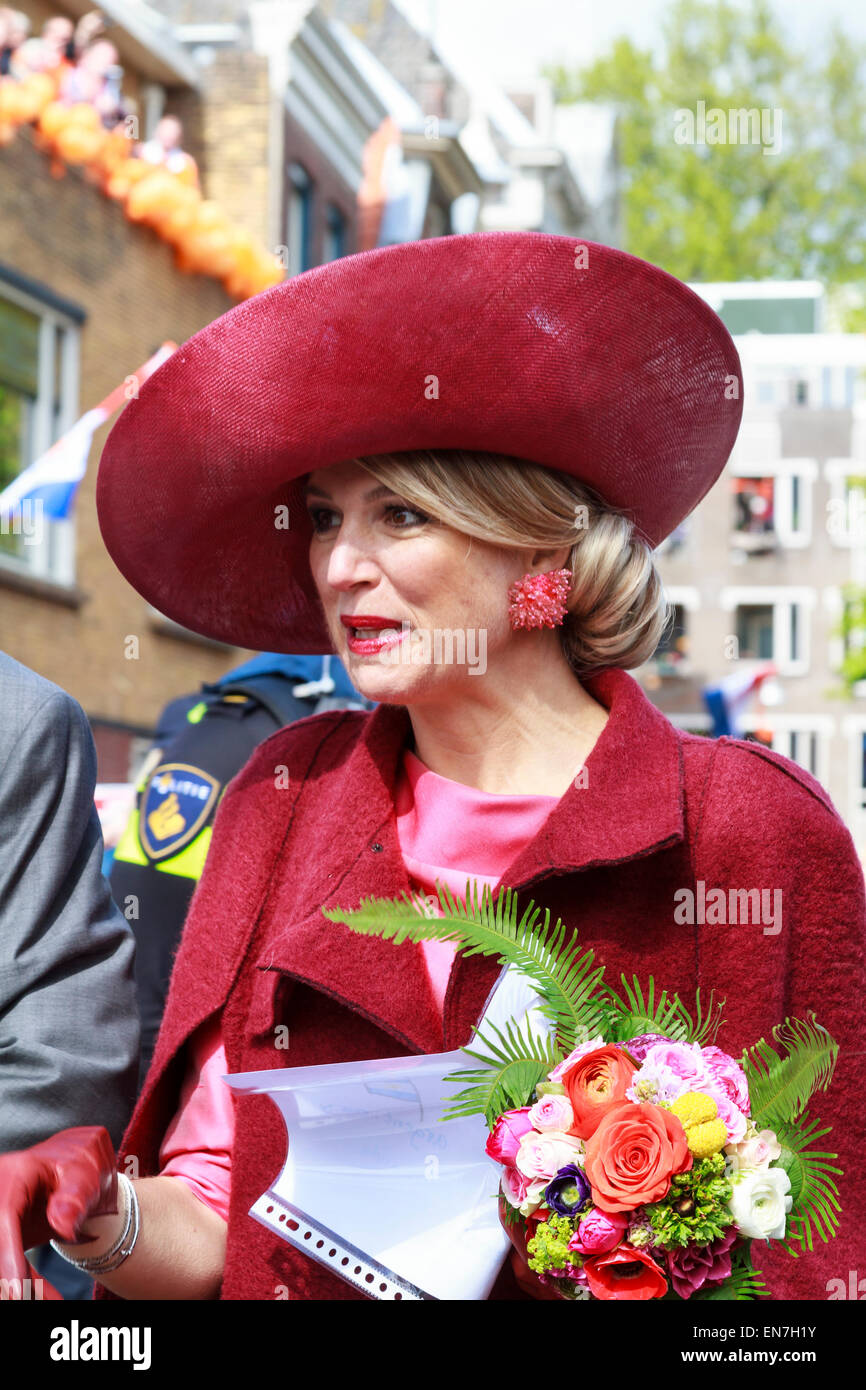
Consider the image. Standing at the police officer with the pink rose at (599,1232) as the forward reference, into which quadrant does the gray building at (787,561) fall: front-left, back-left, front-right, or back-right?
back-left

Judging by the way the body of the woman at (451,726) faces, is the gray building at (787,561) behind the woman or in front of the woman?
behind

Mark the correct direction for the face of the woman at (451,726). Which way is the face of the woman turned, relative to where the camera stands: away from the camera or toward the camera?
toward the camera

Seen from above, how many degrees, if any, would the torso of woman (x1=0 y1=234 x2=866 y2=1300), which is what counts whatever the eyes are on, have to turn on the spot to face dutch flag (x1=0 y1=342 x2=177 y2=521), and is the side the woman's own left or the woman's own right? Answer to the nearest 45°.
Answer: approximately 135° to the woman's own right

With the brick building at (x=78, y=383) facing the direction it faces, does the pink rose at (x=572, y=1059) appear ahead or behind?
ahead

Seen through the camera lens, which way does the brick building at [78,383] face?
facing the viewer and to the right of the viewer

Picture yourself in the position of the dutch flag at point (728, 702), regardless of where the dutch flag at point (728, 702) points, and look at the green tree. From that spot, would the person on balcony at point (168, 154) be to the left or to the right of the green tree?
left

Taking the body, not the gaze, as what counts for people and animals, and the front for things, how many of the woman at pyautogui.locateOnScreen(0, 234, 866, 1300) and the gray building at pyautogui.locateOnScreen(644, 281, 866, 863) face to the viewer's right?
0

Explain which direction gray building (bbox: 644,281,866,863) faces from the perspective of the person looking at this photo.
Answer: facing the viewer

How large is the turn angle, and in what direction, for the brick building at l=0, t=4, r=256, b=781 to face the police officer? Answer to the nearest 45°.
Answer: approximately 45° to its right

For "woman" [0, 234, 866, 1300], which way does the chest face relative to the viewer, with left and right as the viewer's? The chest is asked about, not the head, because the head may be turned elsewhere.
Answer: facing the viewer and to the left of the viewer
